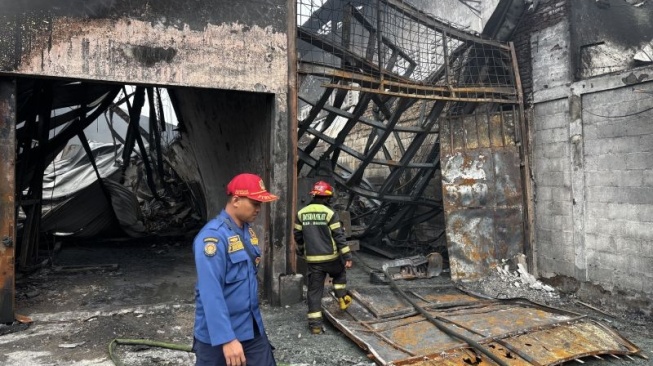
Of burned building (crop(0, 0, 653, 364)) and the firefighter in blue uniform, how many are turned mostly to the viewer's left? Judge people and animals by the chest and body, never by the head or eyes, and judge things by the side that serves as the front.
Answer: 0

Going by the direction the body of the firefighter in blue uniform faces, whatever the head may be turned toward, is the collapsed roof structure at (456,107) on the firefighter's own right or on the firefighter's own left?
on the firefighter's own left

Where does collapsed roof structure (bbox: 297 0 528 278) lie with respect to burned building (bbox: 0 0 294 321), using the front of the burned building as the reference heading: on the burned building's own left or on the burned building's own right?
on the burned building's own left

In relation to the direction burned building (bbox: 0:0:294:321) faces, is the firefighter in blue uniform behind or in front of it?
in front

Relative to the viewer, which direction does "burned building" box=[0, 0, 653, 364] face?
toward the camera

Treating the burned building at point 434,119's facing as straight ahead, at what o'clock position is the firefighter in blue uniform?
The firefighter in blue uniform is roughly at 1 o'clock from the burned building.

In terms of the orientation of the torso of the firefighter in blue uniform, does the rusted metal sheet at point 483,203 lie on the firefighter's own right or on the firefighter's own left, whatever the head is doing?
on the firefighter's own left

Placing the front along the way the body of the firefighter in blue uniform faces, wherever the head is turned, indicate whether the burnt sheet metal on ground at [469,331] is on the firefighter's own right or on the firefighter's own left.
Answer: on the firefighter's own left

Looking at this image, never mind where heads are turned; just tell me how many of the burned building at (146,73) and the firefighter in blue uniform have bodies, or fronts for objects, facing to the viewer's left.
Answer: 0

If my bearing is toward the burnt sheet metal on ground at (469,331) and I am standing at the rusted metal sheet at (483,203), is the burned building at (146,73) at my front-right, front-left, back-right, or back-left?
front-right

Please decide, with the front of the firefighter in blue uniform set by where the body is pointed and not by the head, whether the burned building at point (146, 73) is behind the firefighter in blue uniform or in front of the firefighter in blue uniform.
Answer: behind
